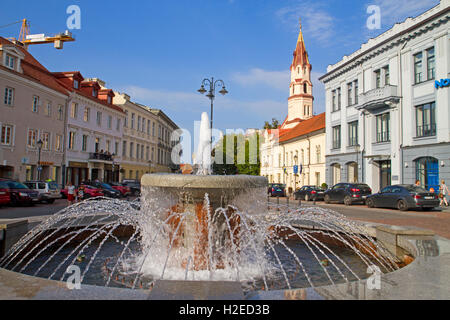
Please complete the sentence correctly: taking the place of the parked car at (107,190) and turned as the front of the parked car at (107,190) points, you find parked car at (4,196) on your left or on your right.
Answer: on your right

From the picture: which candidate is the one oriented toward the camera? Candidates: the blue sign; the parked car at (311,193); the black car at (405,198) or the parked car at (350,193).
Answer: the blue sign

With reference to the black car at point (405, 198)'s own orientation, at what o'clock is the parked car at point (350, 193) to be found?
The parked car is roughly at 12 o'clock from the black car.
